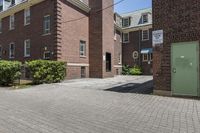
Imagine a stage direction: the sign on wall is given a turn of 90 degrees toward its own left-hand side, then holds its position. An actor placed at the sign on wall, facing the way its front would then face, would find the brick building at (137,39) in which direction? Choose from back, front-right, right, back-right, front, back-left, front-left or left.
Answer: left

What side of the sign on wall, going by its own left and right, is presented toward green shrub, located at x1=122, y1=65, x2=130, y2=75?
back

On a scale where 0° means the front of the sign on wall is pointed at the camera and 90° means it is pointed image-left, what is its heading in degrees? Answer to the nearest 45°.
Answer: approximately 0°

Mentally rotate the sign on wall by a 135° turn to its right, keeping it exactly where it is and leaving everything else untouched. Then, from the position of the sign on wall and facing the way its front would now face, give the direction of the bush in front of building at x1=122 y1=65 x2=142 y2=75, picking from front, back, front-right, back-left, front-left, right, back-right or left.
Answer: front-right

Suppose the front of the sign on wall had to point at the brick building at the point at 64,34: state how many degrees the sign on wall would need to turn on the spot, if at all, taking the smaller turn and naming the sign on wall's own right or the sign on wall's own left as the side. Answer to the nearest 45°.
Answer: approximately 135° to the sign on wall's own right

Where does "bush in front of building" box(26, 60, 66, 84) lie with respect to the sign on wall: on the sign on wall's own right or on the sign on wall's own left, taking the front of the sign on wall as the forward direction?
on the sign on wall's own right

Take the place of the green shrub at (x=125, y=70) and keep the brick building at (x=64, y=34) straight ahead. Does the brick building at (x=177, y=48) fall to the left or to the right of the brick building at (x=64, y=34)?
left

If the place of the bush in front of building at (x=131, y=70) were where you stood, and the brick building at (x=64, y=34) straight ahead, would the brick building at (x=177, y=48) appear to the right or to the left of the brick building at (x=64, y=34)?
left
